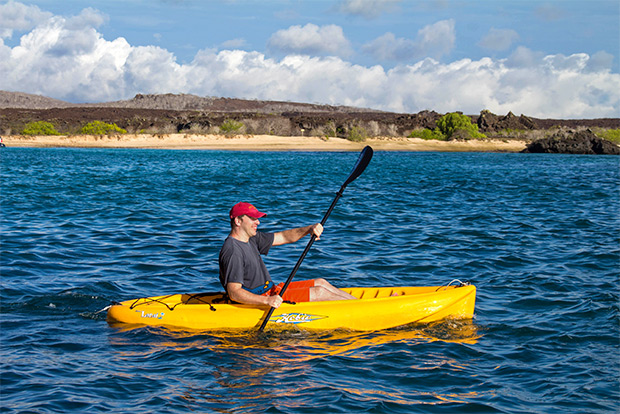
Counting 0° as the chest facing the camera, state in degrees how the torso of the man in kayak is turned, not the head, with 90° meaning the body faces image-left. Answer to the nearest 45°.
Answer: approximately 270°

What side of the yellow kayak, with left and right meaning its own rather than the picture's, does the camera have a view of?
right
